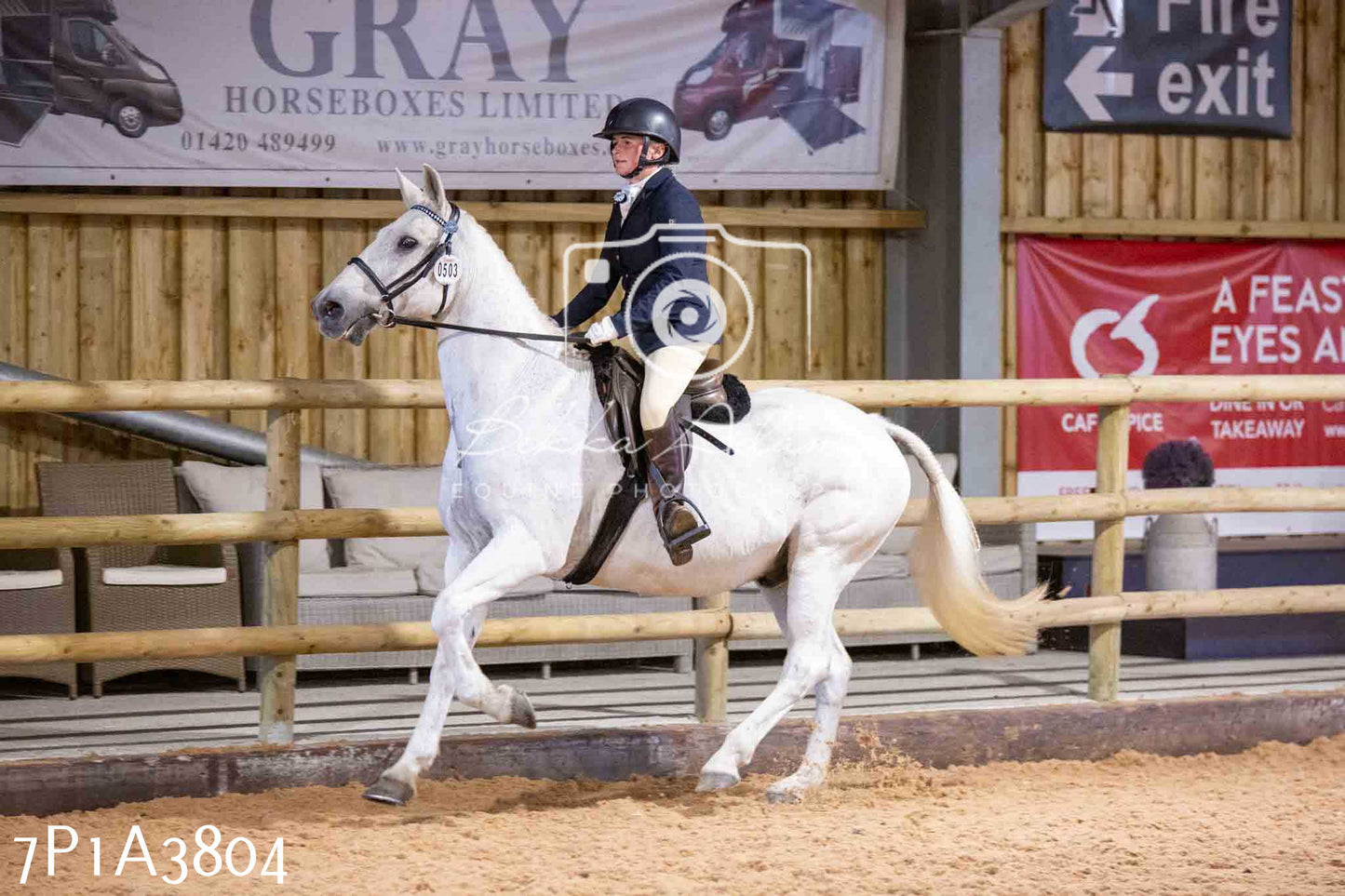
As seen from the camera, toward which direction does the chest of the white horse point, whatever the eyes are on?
to the viewer's left

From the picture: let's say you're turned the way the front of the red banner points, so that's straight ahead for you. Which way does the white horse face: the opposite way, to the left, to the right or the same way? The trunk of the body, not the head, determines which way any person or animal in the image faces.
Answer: to the right

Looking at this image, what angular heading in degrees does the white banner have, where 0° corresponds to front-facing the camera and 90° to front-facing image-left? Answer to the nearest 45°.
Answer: approximately 0°

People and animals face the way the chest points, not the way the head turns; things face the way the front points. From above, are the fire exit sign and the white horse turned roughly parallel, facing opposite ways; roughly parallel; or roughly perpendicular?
roughly perpendicular

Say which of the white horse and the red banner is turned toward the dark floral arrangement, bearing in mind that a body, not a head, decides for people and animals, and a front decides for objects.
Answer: the red banner

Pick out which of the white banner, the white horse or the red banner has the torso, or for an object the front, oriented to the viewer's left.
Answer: the white horse

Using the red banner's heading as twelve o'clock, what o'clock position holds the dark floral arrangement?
The dark floral arrangement is roughly at 12 o'clock from the red banner.

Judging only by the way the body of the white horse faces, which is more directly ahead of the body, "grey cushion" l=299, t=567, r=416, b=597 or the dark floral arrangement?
the grey cushion

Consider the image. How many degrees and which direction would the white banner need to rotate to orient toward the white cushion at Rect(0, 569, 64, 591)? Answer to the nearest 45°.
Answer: approximately 45° to its right

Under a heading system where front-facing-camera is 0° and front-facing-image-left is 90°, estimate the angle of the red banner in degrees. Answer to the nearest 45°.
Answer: approximately 0°
